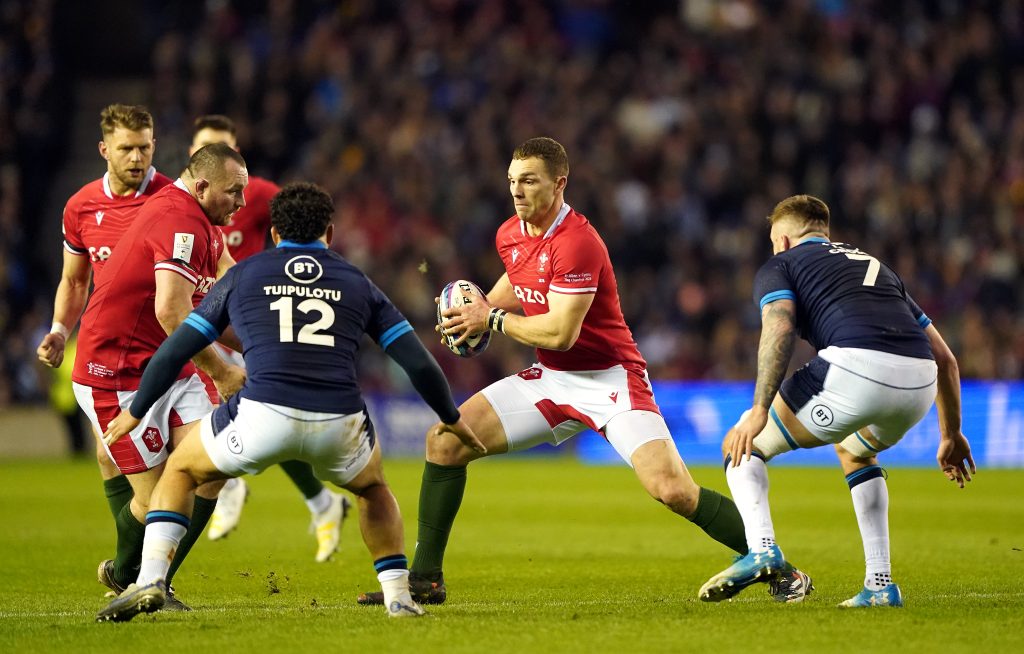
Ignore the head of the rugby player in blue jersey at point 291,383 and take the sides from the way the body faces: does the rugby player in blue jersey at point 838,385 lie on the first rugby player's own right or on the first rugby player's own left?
on the first rugby player's own right

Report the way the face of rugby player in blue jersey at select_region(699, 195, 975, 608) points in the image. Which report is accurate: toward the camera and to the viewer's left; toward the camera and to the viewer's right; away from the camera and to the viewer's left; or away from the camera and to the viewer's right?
away from the camera and to the viewer's left

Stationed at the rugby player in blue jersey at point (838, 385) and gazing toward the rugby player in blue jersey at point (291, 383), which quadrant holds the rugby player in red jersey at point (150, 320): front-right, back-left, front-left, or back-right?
front-right

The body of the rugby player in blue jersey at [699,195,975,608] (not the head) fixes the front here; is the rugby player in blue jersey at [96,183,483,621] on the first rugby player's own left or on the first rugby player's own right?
on the first rugby player's own left

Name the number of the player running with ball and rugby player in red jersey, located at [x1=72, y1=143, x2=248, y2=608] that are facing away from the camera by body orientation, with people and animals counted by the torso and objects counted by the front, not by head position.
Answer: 0

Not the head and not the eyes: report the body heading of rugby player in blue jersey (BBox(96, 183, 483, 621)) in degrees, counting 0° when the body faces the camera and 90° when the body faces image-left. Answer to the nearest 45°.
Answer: approximately 180°

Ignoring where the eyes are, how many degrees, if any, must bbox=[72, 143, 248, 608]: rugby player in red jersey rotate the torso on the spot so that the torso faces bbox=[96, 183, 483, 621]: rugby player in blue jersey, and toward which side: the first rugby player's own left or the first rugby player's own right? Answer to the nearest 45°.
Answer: approximately 45° to the first rugby player's own right

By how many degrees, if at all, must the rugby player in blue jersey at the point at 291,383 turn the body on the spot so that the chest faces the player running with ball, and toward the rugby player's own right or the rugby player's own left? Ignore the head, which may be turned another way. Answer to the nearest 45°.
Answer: approximately 45° to the rugby player's own right

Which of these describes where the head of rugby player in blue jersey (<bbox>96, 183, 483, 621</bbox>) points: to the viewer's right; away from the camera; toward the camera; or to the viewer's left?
away from the camera

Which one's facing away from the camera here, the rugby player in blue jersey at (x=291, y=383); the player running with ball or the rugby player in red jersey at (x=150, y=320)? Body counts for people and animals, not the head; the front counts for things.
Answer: the rugby player in blue jersey

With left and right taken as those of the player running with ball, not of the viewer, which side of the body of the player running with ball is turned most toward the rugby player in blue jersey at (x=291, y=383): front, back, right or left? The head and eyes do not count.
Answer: front

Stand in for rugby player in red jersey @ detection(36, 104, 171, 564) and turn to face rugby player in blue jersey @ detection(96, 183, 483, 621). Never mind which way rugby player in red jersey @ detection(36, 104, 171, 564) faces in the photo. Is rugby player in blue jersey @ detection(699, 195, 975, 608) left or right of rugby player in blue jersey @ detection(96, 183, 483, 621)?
left

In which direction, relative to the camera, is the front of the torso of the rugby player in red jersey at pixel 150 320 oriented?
to the viewer's right

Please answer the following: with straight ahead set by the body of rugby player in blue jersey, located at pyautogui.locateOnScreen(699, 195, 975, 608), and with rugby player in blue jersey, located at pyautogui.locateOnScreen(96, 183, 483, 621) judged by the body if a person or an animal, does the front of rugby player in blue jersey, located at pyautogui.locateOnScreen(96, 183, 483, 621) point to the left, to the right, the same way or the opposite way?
the same way

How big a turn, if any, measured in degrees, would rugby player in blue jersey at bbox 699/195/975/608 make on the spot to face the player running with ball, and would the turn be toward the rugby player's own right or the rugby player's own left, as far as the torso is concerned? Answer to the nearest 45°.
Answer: approximately 45° to the rugby player's own left
